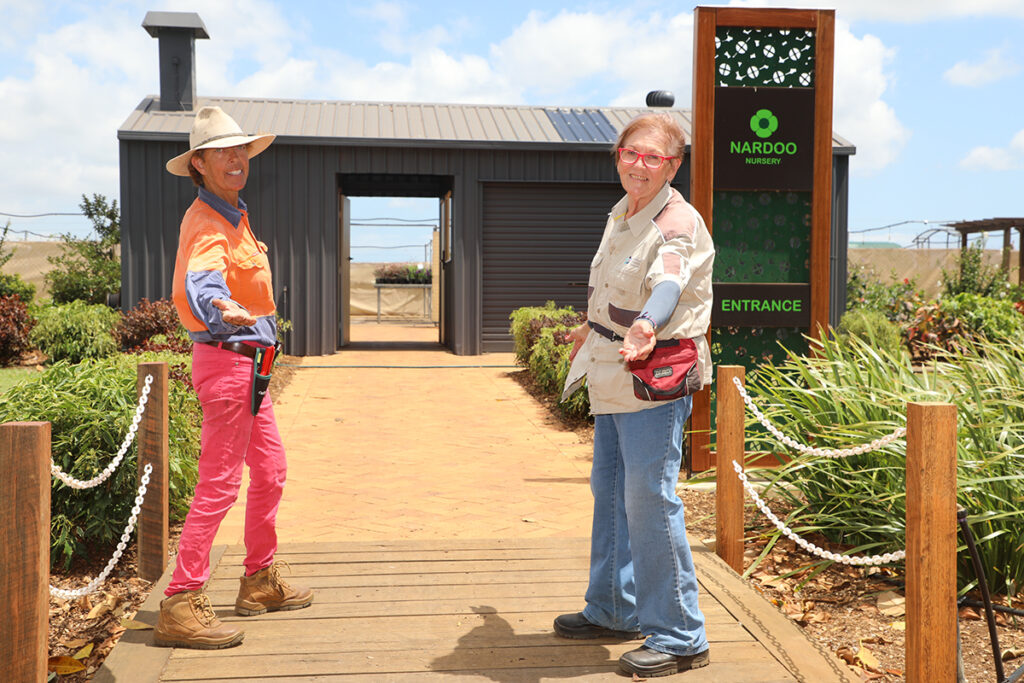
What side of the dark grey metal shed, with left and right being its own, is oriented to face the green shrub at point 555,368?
front

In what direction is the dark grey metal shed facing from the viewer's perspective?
toward the camera

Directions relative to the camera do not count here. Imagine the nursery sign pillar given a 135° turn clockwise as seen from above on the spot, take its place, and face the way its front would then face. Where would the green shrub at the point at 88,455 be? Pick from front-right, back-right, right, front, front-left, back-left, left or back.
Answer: left

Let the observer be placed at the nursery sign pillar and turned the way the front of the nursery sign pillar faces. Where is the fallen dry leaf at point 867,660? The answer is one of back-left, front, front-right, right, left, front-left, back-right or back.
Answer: front

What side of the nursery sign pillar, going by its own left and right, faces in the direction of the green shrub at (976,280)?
back

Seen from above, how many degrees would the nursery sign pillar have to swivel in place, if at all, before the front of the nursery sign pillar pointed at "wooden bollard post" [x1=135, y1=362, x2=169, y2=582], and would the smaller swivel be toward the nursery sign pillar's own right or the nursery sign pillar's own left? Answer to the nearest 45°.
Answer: approximately 45° to the nursery sign pillar's own right

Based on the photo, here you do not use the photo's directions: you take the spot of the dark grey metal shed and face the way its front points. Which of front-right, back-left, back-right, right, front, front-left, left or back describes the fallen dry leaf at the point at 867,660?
front

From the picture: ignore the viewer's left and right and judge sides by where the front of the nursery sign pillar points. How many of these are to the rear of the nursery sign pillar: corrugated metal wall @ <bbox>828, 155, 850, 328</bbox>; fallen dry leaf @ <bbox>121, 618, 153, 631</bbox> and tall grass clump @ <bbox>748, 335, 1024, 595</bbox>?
1

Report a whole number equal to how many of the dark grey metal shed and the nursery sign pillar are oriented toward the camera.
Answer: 2

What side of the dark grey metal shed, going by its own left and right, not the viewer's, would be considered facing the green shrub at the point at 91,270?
right

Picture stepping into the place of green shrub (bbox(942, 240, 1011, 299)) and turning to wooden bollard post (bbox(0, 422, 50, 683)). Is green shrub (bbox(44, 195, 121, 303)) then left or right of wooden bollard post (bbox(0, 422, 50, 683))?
right

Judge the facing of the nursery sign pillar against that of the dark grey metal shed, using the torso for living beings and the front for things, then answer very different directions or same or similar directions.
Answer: same or similar directions

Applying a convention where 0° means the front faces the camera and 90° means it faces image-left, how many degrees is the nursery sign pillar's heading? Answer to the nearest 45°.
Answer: approximately 0°

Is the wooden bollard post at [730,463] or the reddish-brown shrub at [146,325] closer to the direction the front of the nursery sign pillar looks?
the wooden bollard post

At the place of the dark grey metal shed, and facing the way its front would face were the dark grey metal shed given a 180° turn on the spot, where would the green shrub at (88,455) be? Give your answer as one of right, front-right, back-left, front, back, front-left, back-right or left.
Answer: back

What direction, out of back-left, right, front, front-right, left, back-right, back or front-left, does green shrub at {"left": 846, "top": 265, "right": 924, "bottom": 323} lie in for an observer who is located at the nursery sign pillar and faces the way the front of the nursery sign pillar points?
back

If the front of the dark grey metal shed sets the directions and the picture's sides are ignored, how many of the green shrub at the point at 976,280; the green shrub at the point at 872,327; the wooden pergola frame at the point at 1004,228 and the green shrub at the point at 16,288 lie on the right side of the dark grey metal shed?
1
